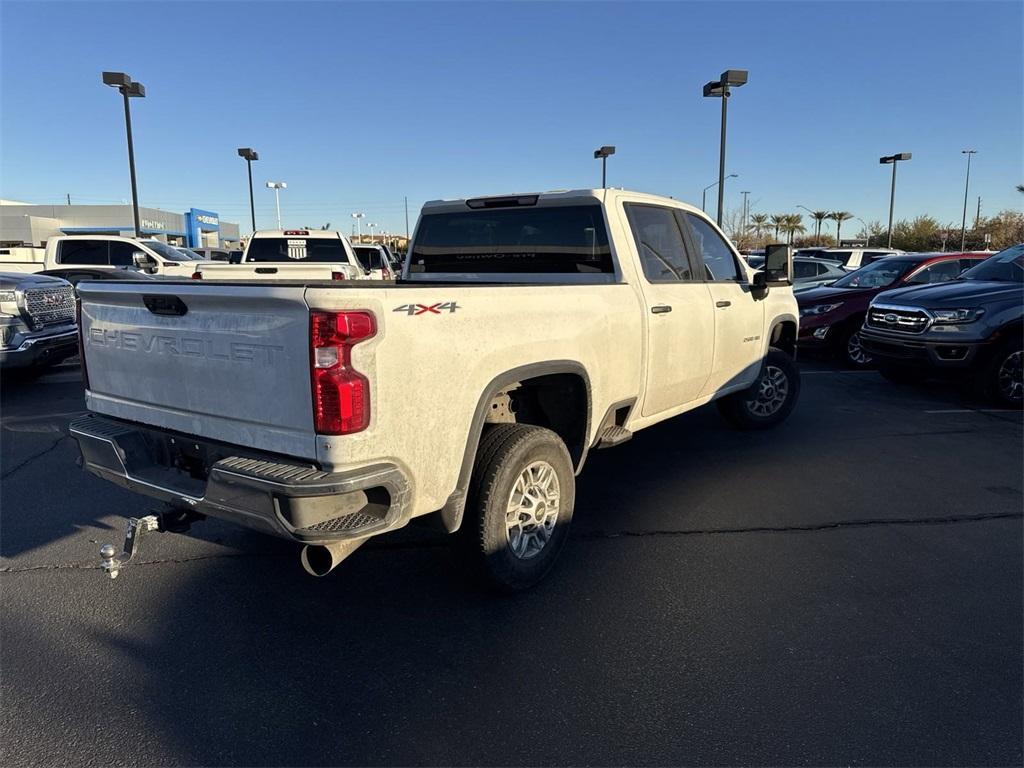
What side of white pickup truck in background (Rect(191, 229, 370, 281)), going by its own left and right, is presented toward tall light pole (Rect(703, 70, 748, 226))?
right

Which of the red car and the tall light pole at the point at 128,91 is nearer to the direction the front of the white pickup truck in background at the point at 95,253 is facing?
the red car

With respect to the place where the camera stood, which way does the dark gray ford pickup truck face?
facing the viewer and to the left of the viewer

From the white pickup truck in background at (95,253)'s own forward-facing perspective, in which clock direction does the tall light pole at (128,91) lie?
The tall light pole is roughly at 8 o'clock from the white pickup truck in background.

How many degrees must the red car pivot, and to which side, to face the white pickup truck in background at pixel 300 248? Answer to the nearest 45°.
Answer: approximately 45° to its right

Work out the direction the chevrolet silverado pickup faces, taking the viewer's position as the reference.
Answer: facing away from the viewer and to the right of the viewer

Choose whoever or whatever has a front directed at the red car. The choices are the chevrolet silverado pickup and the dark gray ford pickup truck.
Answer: the chevrolet silverado pickup

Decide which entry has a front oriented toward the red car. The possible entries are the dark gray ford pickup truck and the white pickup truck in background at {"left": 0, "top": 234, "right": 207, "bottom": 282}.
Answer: the white pickup truck in background

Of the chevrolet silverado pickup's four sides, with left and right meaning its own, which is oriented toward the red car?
front

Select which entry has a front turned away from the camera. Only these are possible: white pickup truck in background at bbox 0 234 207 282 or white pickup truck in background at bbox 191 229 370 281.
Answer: white pickup truck in background at bbox 191 229 370 281

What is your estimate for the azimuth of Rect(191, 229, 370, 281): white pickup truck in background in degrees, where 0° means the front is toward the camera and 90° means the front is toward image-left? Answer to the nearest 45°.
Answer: approximately 180°

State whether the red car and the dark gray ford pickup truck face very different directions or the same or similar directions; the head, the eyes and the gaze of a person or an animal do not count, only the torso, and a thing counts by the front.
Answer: same or similar directions

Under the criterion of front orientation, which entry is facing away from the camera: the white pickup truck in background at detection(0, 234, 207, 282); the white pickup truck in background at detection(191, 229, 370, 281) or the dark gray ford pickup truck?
the white pickup truck in background at detection(191, 229, 370, 281)

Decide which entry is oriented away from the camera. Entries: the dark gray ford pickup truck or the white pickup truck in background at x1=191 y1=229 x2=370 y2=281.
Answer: the white pickup truck in background

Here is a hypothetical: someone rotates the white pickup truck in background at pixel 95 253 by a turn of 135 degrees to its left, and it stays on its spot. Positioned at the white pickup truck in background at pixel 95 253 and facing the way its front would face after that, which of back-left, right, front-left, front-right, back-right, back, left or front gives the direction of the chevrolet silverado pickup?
back

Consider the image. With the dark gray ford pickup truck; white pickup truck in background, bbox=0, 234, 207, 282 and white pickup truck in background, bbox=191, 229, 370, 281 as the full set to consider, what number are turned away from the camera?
1

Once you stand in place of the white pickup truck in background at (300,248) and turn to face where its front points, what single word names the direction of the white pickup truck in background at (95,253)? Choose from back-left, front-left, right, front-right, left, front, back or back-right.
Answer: front-left

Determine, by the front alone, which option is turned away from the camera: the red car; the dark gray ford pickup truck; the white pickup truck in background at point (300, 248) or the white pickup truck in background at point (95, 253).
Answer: the white pickup truck in background at point (300, 248)

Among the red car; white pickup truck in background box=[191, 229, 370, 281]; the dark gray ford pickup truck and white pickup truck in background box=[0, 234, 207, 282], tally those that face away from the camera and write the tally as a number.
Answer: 1

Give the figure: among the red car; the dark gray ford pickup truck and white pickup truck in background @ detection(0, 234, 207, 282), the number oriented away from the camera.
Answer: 0
